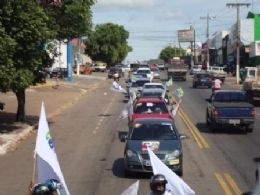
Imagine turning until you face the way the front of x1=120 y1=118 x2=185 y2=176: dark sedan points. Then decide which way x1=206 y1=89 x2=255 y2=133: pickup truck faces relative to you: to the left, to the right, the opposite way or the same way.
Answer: the opposite way

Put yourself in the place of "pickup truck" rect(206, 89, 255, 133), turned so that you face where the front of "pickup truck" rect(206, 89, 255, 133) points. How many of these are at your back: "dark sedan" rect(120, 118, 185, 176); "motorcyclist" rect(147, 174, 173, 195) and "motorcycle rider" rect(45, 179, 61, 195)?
3

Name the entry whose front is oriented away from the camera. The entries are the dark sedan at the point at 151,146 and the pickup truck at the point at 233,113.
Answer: the pickup truck

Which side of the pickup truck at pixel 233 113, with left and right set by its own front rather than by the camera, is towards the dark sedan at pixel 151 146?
back

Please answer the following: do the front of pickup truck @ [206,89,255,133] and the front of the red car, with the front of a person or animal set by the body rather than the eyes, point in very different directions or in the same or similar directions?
very different directions

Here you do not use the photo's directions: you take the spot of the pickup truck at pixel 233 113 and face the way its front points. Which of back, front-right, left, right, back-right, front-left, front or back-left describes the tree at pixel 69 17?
left

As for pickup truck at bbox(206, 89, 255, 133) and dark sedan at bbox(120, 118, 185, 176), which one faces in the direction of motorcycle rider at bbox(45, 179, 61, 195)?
the dark sedan

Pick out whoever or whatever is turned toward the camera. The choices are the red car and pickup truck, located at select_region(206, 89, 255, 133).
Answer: the red car

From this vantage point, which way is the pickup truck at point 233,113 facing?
away from the camera

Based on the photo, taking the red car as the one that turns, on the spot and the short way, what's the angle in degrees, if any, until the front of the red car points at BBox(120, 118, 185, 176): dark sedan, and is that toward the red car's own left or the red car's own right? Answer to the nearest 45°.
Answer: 0° — it already faces it

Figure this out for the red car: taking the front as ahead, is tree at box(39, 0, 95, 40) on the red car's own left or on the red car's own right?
on the red car's own right

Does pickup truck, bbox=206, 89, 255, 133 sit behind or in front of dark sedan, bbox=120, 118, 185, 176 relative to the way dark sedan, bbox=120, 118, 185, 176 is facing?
behind

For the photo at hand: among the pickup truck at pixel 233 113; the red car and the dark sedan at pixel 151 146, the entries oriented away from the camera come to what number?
1

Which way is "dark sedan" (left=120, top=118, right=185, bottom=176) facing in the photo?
toward the camera

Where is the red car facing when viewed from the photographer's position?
facing the viewer

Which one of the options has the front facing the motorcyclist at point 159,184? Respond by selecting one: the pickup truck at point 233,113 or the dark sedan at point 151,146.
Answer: the dark sedan

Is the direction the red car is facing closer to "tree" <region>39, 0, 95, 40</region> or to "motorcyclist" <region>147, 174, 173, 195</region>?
the motorcyclist

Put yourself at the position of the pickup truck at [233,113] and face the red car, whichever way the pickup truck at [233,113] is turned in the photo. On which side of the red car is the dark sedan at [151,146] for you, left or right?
left
